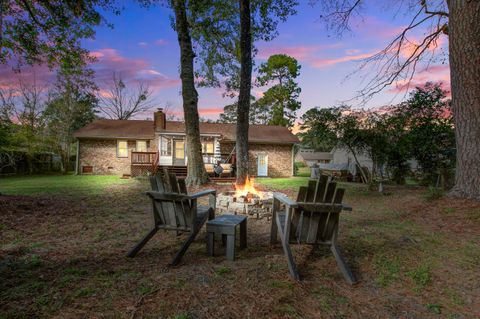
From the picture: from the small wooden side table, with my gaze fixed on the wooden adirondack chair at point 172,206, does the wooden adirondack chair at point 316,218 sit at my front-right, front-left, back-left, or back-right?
back-left

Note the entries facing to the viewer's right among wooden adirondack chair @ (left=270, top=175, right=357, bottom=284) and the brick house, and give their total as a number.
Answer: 0

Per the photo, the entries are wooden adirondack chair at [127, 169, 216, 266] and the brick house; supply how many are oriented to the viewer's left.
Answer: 0

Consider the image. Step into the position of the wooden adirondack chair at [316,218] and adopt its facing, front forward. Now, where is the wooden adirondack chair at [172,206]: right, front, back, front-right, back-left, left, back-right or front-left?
front-left

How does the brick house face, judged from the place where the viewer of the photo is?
facing away from the viewer

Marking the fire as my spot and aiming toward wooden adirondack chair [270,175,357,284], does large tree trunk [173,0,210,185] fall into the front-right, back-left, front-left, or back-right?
back-right

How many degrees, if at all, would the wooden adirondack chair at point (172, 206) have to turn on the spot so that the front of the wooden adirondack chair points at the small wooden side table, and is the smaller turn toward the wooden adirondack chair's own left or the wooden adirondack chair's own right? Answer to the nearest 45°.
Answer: approximately 45° to the wooden adirondack chair's own right

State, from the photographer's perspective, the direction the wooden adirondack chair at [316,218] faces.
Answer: facing away from the viewer and to the left of the viewer

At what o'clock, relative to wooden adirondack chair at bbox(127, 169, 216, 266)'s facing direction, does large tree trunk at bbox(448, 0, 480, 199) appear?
The large tree trunk is roughly at 1 o'clock from the wooden adirondack chair.

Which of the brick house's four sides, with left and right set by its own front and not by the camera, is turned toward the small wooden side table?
back

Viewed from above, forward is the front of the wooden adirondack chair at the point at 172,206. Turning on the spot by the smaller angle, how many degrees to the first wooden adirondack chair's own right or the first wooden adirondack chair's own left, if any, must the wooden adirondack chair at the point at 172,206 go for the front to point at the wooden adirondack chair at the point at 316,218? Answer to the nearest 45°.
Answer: approximately 90° to the first wooden adirondack chair's own right

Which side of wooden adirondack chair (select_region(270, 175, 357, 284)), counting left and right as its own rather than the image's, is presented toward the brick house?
front

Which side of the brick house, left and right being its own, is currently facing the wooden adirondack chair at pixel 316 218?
back

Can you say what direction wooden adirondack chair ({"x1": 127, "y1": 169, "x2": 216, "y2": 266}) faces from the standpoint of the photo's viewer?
facing away from the viewer and to the right of the viewer
